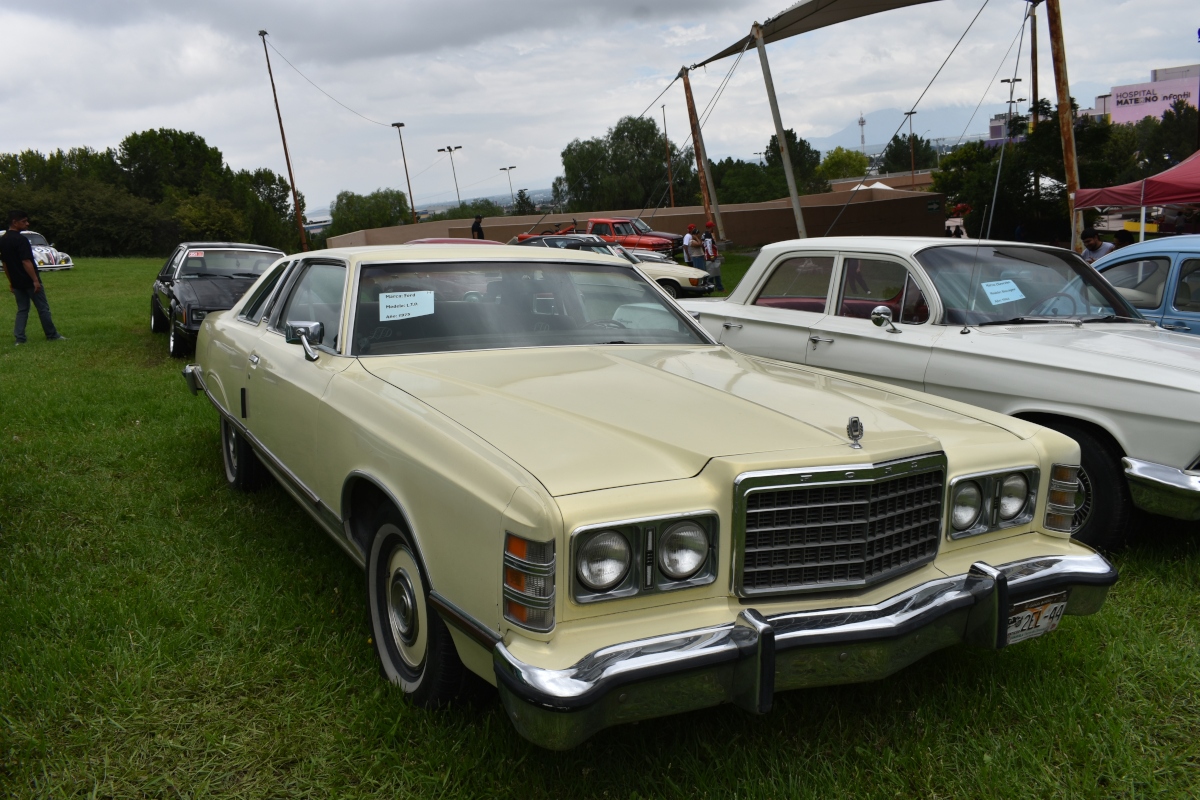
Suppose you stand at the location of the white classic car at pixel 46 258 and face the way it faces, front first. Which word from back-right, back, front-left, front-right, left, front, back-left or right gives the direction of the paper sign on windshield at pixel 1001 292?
front-right

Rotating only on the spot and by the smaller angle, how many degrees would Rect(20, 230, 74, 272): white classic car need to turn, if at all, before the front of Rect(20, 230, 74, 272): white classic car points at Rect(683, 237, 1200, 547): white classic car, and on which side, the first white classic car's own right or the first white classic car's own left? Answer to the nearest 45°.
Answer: approximately 45° to the first white classic car's own right

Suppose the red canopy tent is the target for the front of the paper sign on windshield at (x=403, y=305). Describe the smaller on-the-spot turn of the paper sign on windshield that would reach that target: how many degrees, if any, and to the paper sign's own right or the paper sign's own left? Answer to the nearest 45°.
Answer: approximately 90° to the paper sign's own left

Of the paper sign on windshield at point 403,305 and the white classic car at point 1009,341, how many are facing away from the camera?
0

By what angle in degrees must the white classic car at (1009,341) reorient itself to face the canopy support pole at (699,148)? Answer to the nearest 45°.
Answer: approximately 135° to its left

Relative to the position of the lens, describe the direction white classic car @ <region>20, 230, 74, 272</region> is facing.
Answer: facing the viewer and to the right of the viewer

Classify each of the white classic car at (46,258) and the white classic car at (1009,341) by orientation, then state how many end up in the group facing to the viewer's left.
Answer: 0

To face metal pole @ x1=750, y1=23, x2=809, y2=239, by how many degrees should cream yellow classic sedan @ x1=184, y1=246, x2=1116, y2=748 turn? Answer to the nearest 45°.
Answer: approximately 135° to its left

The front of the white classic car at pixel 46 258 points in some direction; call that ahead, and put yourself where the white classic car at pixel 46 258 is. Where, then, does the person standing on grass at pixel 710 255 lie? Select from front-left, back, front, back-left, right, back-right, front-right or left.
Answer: front

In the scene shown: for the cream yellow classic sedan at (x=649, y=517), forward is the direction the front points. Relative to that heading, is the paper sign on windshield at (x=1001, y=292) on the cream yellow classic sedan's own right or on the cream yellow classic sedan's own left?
on the cream yellow classic sedan's own left

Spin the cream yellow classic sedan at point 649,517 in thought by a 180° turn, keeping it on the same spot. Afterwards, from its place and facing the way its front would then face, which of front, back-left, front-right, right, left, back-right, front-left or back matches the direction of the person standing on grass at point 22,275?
front

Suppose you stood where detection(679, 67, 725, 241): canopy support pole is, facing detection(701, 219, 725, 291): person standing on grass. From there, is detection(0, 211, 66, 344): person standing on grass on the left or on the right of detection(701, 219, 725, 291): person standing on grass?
right

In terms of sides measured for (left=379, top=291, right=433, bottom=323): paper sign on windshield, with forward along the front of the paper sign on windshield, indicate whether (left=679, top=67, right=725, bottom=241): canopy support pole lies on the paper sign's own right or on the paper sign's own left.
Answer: on the paper sign's own left

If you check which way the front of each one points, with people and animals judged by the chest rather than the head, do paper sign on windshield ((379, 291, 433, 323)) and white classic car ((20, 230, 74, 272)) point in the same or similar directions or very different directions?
same or similar directions

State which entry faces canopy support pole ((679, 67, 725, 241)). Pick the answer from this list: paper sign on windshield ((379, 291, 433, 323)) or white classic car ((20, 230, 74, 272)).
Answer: the white classic car

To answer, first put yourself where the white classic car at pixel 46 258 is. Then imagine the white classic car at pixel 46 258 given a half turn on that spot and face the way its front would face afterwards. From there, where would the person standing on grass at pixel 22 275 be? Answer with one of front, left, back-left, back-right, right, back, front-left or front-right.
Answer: back-left

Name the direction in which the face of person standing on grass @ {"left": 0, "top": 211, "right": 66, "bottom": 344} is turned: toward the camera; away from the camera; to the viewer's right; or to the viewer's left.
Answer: to the viewer's right
